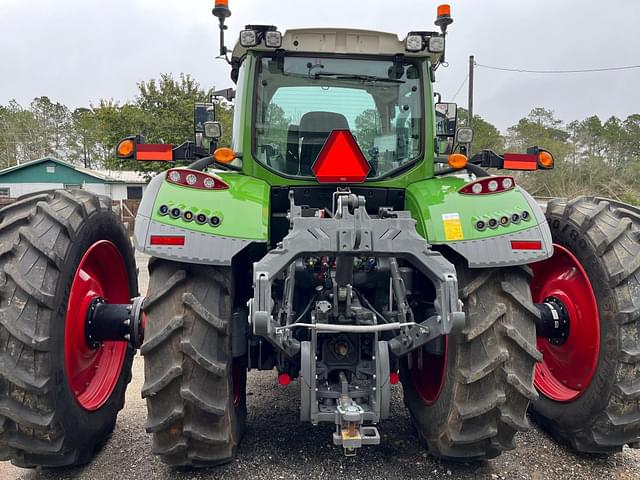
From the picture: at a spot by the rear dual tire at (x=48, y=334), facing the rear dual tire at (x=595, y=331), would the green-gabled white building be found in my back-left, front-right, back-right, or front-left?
back-left

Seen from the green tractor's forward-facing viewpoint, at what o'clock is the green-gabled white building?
The green-gabled white building is roughly at 11 o'clock from the green tractor.

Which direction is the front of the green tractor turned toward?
away from the camera
